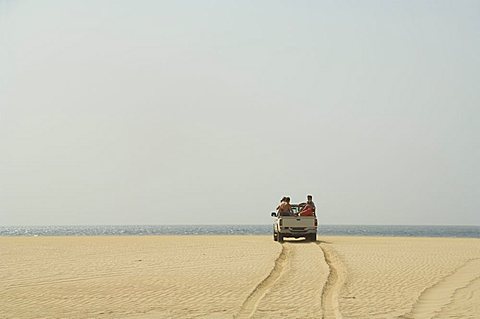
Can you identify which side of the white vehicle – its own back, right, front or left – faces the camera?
back
